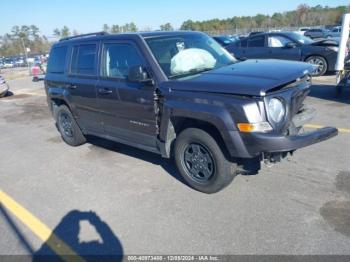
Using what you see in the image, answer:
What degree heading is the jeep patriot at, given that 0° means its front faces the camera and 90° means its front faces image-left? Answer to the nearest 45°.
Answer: approximately 315°

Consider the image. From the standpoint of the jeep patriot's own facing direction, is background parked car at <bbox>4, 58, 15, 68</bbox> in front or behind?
behind

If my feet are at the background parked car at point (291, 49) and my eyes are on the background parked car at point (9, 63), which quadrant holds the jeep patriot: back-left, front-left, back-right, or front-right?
back-left

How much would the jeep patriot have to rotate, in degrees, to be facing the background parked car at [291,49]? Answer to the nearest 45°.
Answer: approximately 90° to its left

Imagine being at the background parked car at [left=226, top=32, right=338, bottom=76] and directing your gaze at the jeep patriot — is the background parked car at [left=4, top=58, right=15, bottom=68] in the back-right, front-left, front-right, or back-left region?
back-right
